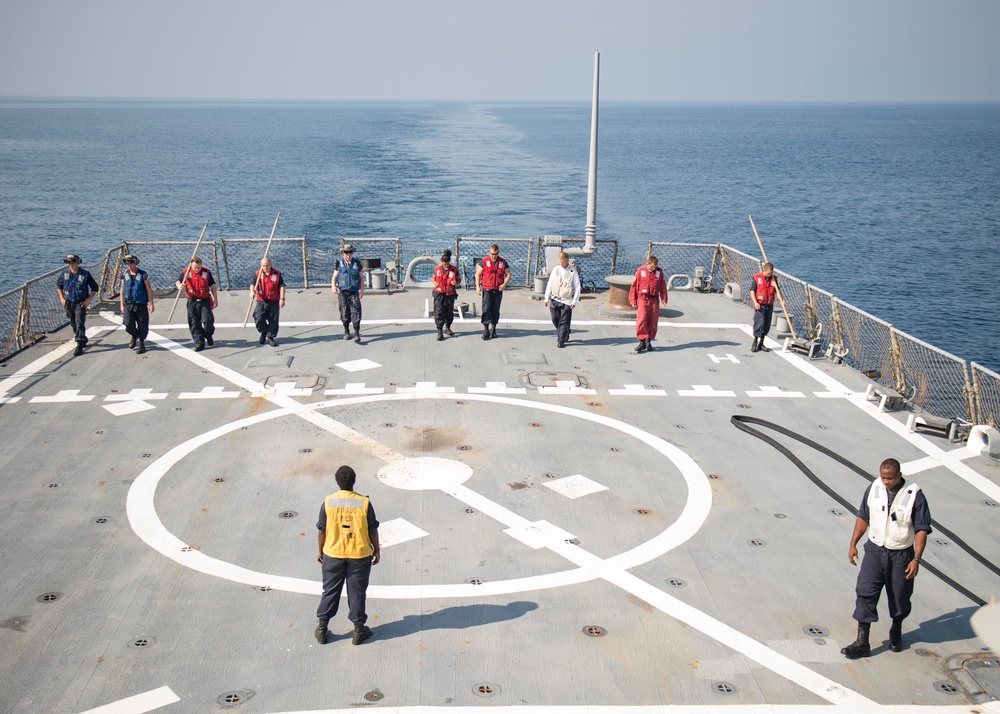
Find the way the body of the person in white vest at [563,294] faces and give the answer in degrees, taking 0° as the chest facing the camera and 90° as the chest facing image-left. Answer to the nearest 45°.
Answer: approximately 0°

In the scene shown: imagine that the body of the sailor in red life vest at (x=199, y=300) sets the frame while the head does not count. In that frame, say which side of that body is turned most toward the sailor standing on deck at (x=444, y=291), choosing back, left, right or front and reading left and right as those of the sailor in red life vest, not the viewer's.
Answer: left

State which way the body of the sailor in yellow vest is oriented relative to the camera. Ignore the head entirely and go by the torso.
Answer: away from the camera

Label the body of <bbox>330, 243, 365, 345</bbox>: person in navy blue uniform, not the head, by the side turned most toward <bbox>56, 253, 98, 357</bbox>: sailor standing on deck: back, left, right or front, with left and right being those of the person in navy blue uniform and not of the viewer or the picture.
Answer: right

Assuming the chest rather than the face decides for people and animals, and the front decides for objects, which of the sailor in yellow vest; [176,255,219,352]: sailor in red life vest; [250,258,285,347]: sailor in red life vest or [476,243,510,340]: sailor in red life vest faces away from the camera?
the sailor in yellow vest

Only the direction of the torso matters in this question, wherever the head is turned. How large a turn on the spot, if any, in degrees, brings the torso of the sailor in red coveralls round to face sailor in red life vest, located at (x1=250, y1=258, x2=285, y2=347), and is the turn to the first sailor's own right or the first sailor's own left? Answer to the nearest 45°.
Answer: approximately 90° to the first sailor's own right

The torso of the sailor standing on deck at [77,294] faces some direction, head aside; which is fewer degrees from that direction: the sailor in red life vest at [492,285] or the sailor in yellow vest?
the sailor in yellow vest

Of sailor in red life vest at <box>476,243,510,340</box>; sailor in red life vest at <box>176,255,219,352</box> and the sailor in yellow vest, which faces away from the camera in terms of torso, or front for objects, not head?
the sailor in yellow vest
